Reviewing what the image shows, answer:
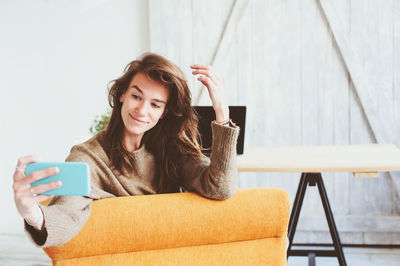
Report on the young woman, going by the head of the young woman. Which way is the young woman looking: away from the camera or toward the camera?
toward the camera

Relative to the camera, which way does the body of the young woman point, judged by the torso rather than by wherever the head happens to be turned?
toward the camera

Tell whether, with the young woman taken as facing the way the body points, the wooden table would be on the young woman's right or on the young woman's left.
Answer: on the young woman's left
